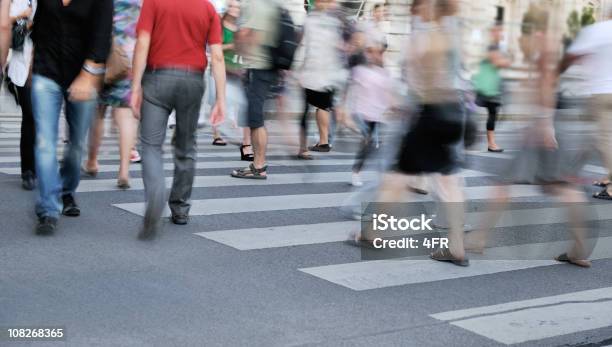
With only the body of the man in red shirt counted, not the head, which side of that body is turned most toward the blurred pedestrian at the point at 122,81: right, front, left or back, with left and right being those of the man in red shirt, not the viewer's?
front

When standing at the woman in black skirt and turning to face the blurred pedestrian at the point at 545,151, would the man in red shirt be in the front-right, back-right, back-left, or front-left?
back-left

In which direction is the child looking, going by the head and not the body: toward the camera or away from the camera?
toward the camera

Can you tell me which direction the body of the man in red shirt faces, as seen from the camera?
away from the camera

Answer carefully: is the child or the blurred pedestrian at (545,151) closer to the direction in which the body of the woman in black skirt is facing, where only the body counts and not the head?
the child

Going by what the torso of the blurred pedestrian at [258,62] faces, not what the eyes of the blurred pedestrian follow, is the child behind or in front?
behind

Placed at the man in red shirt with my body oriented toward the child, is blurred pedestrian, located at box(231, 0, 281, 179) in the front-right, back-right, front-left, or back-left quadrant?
front-left
